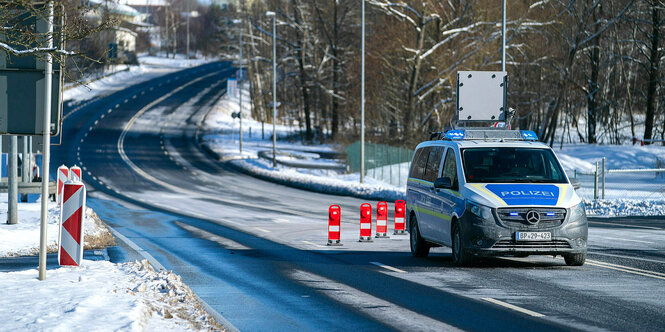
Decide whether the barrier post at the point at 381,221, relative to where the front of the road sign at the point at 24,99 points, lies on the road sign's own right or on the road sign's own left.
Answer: on the road sign's own right

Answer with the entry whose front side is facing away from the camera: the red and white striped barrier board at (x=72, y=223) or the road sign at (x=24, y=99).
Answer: the road sign

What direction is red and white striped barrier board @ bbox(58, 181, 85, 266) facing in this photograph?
toward the camera

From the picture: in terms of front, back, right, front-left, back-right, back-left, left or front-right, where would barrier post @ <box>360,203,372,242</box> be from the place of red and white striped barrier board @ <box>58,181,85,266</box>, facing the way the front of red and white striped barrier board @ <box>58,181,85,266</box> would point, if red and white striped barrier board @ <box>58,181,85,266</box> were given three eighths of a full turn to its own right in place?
right

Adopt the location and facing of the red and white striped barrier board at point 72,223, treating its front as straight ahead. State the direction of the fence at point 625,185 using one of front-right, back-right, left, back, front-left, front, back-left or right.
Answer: back-left

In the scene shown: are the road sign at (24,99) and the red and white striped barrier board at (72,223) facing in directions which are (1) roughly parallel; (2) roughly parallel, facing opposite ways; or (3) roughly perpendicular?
roughly parallel, facing opposite ways

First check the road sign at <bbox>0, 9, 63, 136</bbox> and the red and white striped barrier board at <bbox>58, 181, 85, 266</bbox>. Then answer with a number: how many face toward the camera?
1

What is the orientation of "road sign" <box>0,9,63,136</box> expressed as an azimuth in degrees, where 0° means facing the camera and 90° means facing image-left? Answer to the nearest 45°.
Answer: approximately 180°

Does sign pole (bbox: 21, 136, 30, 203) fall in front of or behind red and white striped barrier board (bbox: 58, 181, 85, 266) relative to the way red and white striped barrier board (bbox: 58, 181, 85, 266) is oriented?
behind

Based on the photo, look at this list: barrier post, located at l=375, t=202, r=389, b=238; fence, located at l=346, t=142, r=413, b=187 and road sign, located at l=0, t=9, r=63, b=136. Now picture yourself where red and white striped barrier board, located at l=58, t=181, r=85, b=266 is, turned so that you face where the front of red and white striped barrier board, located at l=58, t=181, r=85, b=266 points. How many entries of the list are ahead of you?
0

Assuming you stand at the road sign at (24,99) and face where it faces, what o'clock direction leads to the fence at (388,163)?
The fence is roughly at 1 o'clock from the road sign.
